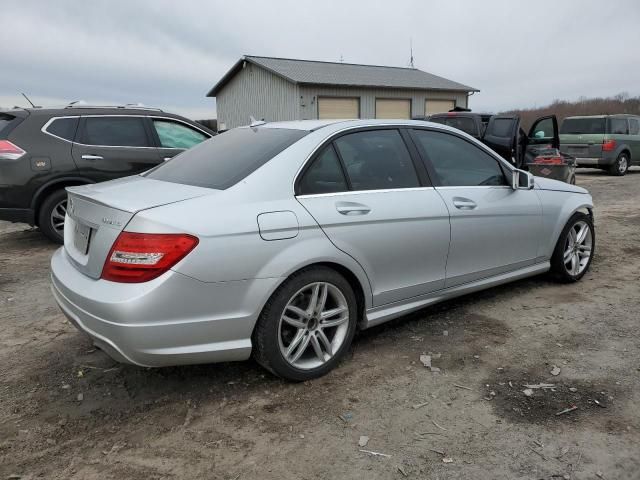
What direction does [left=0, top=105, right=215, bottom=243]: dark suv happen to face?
to the viewer's right

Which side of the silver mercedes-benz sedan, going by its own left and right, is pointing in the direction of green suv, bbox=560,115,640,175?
front

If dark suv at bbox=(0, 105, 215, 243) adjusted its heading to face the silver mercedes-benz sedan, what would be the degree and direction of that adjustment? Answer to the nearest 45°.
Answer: approximately 90° to its right

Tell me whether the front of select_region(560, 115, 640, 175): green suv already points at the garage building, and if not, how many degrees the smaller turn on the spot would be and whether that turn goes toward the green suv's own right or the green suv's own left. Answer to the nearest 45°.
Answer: approximately 90° to the green suv's own left

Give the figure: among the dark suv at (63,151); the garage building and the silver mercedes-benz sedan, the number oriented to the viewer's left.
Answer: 0

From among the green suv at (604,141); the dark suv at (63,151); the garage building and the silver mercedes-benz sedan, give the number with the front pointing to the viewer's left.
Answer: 0

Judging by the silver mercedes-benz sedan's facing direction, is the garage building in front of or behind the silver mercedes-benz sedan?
in front

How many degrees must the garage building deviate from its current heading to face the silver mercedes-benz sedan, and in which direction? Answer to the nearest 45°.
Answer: approximately 45° to its right

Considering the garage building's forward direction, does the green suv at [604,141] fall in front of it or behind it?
in front

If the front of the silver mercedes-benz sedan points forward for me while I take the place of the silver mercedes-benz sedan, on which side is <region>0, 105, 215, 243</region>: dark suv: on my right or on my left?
on my left

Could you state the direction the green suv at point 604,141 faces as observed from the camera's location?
facing away from the viewer and to the right of the viewer

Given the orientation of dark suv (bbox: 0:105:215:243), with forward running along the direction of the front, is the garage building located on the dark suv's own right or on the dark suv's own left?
on the dark suv's own left

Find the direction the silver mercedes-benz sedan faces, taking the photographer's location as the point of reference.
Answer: facing away from the viewer and to the right of the viewer

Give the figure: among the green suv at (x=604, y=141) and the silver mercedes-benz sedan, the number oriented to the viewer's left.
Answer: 0
